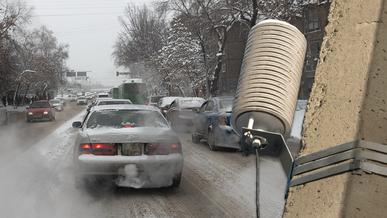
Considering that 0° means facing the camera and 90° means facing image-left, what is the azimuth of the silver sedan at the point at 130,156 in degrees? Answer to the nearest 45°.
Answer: approximately 180°

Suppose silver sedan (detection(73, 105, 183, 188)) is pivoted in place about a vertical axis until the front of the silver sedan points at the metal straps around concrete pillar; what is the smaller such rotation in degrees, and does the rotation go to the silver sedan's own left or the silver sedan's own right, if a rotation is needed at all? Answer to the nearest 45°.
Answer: approximately 180°

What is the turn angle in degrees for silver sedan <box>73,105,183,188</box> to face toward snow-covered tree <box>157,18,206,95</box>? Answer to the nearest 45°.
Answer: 0° — it already faces it

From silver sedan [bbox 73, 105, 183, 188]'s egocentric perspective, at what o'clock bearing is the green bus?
The green bus is roughly at 12 o'clock from the silver sedan.

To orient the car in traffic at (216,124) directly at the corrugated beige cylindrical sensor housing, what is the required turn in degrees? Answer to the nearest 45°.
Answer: approximately 135° to its left

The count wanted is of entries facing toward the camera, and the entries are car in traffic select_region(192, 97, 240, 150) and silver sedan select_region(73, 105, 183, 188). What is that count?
0

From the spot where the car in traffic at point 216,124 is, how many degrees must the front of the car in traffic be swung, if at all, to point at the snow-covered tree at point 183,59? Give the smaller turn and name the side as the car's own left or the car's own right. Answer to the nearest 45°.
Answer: approximately 45° to the car's own right

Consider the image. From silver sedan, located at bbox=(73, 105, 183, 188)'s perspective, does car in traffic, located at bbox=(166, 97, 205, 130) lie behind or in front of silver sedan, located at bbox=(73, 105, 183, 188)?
in front

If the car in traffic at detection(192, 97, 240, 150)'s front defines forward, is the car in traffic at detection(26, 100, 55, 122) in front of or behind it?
in front

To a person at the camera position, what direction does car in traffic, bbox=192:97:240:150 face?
facing away from the viewer and to the left of the viewer

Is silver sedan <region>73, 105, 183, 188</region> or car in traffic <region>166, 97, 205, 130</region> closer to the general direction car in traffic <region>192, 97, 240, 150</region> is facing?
the car in traffic
